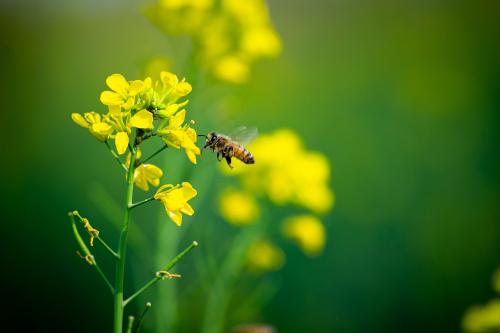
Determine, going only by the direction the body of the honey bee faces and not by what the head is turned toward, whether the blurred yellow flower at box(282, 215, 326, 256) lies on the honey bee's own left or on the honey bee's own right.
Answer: on the honey bee's own right

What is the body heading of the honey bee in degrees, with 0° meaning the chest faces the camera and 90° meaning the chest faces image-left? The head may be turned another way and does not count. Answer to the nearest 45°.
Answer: approximately 90°

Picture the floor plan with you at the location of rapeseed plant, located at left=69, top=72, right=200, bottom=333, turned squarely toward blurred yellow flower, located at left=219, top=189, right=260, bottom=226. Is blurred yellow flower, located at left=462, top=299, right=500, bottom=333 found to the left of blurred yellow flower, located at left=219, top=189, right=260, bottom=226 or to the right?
right

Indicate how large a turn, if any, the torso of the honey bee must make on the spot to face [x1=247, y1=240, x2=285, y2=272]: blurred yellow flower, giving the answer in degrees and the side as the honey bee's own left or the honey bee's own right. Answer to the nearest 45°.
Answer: approximately 90° to the honey bee's own right

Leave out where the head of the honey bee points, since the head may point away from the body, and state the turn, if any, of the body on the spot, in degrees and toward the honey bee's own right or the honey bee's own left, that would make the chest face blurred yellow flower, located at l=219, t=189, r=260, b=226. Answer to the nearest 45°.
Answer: approximately 90° to the honey bee's own right

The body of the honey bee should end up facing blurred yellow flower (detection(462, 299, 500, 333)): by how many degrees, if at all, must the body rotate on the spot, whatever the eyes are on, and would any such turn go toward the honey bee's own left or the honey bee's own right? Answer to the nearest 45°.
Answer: approximately 180°
